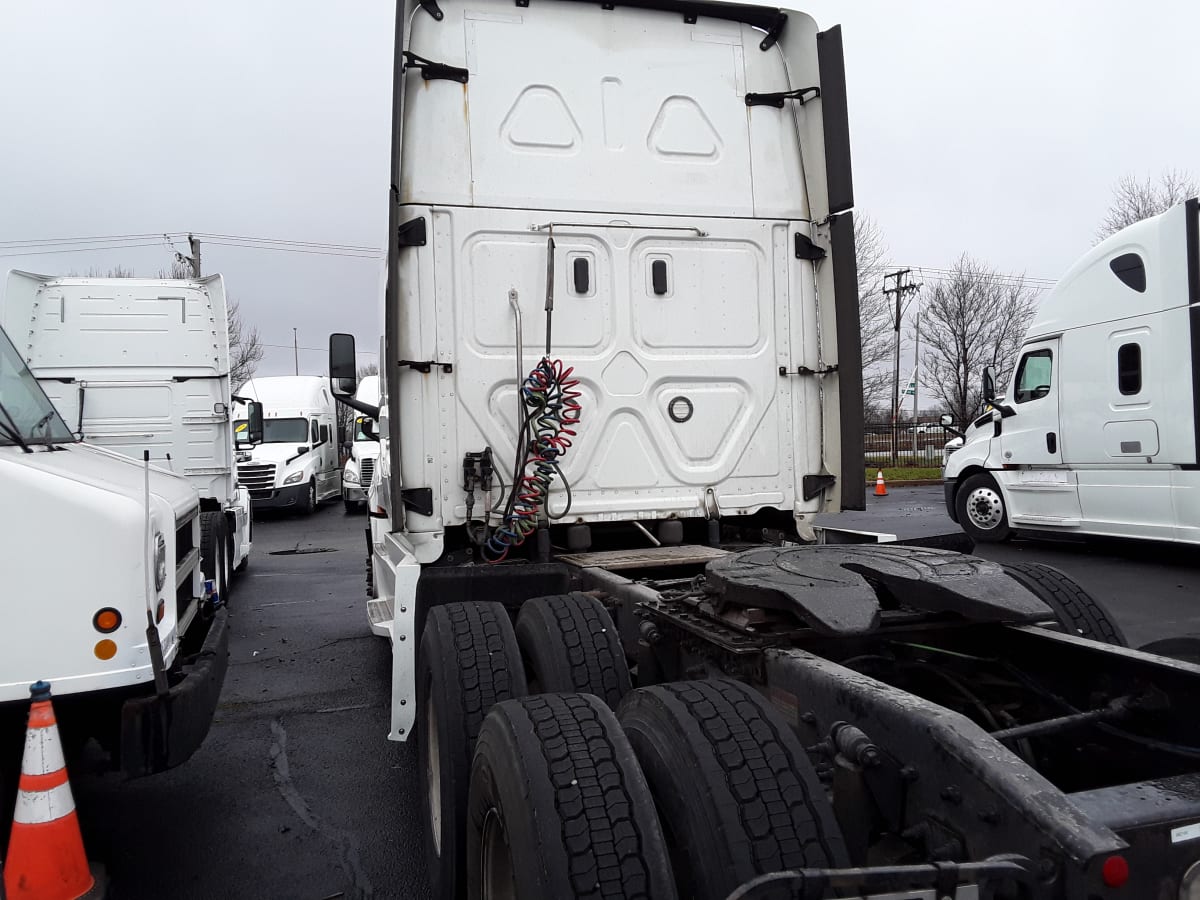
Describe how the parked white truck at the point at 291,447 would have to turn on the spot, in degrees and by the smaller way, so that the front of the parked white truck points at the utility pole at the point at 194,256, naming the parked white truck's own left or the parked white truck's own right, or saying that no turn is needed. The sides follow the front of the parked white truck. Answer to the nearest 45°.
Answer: approximately 135° to the parked white truck's own right

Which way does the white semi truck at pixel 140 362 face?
away from the camera

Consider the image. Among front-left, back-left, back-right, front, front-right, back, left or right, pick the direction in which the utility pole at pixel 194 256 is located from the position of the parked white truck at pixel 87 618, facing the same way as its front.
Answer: back-left

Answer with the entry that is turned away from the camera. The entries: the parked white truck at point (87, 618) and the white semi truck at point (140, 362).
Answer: the white semi truck

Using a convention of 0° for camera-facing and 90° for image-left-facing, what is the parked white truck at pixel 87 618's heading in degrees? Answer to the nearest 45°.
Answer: approximately 315°

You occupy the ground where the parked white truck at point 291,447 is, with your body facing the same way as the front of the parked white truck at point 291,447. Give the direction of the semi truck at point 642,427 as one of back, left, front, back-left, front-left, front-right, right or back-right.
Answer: front-left

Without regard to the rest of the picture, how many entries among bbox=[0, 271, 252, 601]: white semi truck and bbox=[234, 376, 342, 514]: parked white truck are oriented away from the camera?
1

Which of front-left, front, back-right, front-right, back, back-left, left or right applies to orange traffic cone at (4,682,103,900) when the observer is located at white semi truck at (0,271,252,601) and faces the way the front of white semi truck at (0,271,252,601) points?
back

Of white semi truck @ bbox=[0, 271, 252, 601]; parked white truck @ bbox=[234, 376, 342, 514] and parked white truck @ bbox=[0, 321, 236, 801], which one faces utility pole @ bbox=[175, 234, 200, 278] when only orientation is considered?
the white semi truck

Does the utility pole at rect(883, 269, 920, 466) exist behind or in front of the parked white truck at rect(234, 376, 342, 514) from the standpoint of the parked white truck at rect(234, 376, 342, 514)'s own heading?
behind

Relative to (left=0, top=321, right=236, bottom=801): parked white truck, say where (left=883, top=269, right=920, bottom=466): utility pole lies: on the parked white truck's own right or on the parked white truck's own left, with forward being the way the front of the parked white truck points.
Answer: on the parked white truck's own left

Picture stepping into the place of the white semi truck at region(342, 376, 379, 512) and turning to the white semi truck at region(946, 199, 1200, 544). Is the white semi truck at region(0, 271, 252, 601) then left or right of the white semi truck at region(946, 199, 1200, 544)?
right

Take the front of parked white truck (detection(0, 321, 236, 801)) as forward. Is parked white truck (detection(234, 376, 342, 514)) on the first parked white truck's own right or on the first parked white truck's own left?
on the first parked white truck's own left

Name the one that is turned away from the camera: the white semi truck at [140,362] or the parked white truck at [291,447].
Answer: the white semi truck

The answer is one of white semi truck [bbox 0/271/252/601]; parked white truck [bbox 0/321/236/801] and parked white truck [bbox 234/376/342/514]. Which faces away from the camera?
the white semi truck

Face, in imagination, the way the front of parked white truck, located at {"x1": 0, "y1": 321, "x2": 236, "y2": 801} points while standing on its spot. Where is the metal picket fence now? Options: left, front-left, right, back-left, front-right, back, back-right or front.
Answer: left
